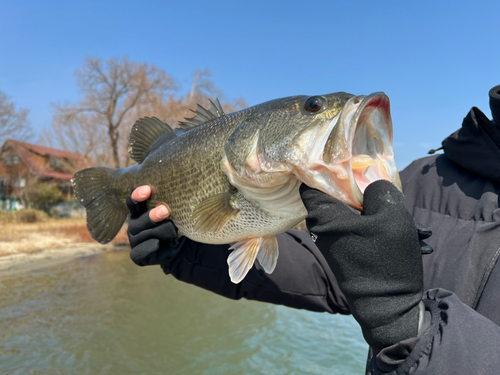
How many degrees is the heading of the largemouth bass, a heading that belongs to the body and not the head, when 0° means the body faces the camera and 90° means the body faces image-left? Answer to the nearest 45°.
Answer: approximately 315°

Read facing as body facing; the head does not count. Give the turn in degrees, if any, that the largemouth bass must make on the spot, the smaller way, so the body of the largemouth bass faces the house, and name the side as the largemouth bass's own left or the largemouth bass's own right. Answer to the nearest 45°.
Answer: approximately 180°
